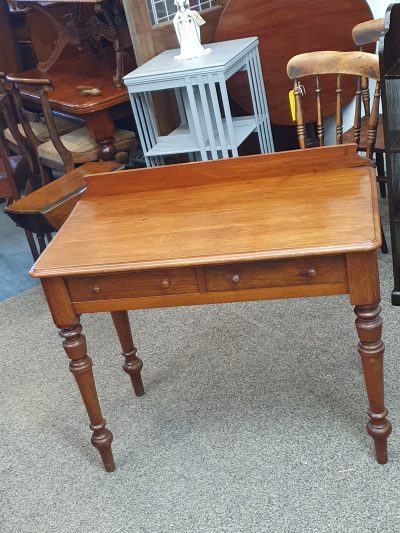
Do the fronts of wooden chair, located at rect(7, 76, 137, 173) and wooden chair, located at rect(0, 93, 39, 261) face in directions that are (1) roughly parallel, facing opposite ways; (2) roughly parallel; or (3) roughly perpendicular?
roughly parallel

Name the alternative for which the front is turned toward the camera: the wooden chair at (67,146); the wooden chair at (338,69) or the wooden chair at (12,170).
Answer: the wooden chair at (338,69)

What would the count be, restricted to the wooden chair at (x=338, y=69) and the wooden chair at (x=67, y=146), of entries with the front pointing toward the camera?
1

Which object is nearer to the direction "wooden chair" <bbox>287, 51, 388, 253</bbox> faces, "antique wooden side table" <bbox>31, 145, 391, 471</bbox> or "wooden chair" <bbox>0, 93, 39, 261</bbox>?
the antique wooden side table

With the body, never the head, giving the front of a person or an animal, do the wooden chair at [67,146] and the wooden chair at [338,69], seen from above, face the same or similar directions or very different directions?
very different directions

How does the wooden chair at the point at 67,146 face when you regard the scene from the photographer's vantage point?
facing away from the viewer and to the right of the viewer

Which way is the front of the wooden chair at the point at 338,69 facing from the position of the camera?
facing the viewer

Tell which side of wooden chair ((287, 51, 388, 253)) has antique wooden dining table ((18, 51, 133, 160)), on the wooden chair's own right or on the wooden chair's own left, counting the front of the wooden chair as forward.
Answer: on the wooden chair's own right

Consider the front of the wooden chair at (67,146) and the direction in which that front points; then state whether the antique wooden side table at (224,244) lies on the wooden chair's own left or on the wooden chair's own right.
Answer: on the wooden chair's own right
